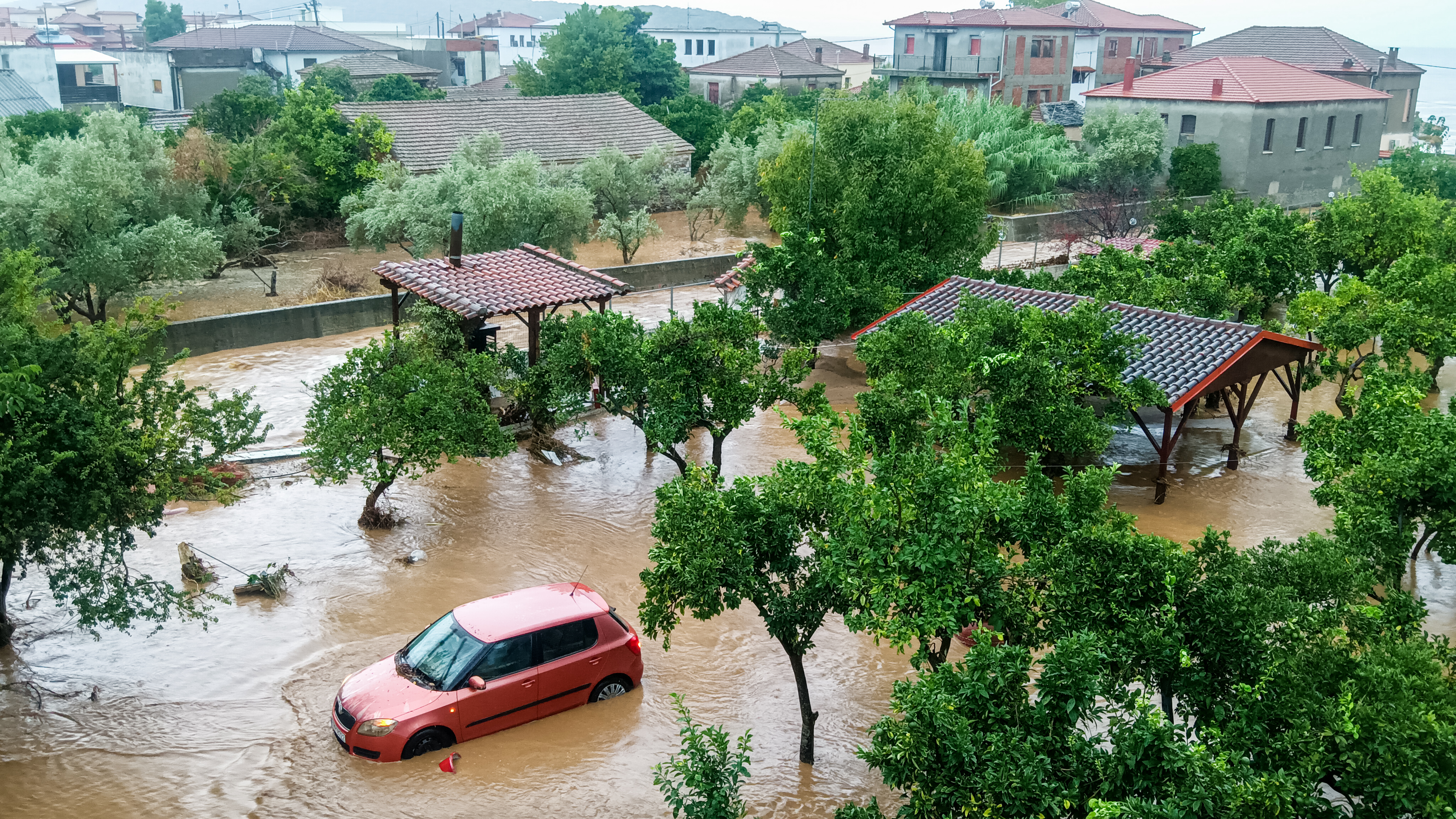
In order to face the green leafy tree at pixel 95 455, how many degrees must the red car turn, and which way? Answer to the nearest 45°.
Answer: approximately 90° to its right

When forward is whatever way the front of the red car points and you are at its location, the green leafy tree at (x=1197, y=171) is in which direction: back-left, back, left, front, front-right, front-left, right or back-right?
back

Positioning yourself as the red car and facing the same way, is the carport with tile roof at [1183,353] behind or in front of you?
behind

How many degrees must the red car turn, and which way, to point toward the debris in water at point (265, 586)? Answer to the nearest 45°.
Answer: approximately 90° to its right

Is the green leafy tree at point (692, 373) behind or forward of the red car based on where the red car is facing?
behind

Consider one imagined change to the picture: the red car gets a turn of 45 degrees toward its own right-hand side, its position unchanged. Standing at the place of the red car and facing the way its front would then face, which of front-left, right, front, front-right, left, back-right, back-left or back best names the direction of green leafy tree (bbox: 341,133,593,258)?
right

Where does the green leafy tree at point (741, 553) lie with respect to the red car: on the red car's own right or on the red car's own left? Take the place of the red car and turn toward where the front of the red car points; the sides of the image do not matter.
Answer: on the red car's own left

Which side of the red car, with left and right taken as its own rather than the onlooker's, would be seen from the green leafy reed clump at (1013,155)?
back

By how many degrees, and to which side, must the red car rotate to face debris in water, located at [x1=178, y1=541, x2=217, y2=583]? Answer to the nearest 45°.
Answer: approximately 90° to its right

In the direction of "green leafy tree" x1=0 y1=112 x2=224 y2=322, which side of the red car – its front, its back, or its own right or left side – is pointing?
right

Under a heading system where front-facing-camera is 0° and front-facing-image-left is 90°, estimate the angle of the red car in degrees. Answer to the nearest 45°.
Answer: approximately 45°

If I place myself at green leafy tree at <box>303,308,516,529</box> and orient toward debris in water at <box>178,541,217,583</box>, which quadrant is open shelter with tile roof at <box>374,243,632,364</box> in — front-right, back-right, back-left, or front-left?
back-right

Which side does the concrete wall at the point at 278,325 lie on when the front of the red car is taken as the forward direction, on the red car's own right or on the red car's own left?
on the red car's own right
